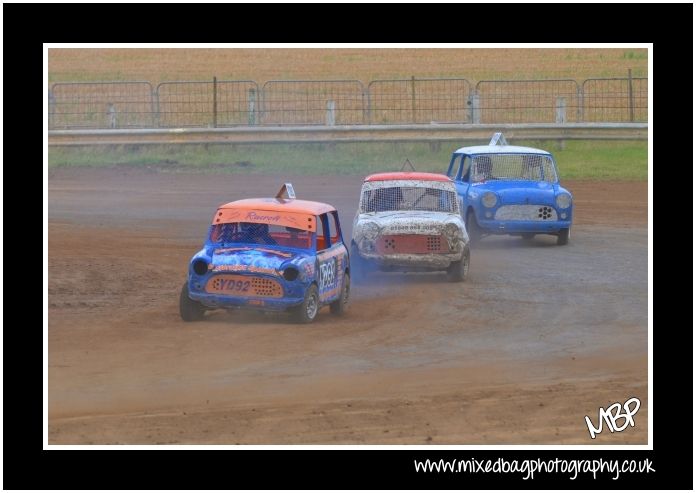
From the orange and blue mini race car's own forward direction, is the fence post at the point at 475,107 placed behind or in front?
behind

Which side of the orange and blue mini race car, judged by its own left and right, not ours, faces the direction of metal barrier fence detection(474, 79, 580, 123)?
back

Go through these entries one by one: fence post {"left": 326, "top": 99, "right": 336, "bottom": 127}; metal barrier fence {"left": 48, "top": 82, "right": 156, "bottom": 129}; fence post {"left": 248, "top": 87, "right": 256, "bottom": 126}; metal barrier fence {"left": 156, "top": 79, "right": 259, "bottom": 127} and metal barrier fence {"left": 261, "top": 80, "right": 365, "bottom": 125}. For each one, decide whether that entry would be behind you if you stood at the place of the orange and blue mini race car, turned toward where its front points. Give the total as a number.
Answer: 5

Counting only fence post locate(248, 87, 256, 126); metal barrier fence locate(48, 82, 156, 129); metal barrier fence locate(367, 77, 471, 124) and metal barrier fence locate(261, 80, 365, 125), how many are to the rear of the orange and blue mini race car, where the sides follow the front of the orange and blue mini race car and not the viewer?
4

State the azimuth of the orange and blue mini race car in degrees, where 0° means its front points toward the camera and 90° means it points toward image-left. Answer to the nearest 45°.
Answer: approximately 0°

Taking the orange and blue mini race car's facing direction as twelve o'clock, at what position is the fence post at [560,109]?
The fence post is roughly at 7 o'clock from the orange and blue mini race car.

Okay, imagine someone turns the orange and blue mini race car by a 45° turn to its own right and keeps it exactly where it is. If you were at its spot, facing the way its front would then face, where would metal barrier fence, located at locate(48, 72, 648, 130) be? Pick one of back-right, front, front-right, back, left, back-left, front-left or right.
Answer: back-right

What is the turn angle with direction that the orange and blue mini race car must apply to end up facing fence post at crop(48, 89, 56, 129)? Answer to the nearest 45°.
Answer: approximately 180°

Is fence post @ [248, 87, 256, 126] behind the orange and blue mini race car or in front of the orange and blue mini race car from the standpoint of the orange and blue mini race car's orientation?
behind

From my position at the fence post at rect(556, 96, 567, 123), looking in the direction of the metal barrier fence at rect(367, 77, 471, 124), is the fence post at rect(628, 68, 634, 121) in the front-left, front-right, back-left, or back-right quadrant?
back-right

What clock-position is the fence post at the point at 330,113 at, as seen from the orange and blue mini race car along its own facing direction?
The fence post is roughly at 6 o'clock from the orange and blue mini race car.

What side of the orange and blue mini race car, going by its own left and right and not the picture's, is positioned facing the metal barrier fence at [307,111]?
back

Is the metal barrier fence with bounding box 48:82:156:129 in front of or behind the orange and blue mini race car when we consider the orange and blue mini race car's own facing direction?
behind
